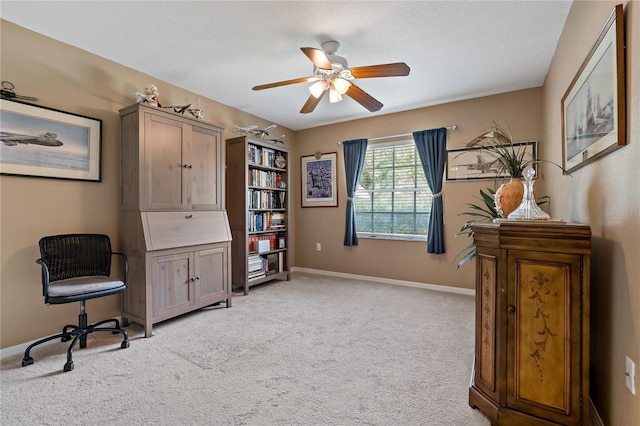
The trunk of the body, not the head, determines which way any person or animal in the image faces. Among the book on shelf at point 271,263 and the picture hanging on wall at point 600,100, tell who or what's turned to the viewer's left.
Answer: the picture hanging on wall

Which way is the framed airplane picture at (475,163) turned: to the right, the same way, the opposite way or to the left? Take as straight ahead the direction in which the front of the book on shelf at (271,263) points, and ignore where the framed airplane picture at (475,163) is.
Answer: to the right

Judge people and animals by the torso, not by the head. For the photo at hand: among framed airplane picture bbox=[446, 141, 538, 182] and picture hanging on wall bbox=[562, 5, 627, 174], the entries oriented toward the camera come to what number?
1

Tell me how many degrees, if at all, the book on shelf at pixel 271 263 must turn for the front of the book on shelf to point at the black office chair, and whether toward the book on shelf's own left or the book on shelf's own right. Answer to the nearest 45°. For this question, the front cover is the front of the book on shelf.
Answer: approximately 90° to the book on shelf's own right

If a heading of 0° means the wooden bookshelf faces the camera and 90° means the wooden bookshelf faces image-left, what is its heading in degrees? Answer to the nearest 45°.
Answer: approximately 315°

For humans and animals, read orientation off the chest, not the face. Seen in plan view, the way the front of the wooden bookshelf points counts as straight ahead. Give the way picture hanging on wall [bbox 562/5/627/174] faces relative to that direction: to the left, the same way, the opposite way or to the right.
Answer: the opposite way

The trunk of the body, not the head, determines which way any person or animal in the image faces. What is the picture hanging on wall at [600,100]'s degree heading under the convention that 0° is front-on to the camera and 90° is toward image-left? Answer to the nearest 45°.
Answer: approximately 90°

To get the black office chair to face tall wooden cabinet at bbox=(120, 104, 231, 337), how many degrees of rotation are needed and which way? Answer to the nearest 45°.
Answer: approximately 45° to its left

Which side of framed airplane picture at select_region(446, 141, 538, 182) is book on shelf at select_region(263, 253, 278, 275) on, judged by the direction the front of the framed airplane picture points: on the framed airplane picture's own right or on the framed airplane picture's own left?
on the framed airplane picture's own right

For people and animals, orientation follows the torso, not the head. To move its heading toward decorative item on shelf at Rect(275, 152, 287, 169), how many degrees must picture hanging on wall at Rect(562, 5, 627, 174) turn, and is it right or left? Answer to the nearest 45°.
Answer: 0° — it already faces it
